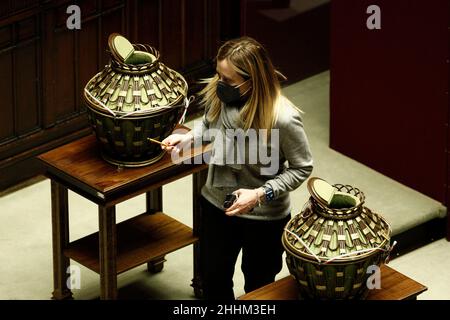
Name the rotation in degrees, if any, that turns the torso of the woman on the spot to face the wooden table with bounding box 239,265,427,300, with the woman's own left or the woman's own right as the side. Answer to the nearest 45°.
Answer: approximately 90° to the woman's own left

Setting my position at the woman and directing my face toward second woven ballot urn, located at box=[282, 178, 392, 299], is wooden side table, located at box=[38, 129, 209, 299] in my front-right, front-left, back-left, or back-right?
back-right

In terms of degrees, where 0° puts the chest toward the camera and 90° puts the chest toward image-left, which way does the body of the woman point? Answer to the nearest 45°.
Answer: approximately 45°

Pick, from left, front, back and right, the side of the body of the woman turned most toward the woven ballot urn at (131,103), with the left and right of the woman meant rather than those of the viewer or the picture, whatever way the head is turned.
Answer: right

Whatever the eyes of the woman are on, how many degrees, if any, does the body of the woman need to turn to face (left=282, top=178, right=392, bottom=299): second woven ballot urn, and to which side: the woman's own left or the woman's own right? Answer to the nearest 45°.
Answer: approximately 90° to the woman's own left

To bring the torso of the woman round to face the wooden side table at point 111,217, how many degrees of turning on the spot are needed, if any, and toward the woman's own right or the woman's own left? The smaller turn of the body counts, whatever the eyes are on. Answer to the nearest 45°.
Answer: approximately 90° to the woman's own right
